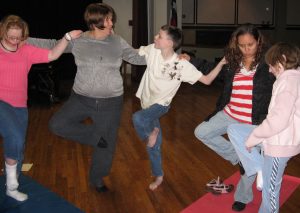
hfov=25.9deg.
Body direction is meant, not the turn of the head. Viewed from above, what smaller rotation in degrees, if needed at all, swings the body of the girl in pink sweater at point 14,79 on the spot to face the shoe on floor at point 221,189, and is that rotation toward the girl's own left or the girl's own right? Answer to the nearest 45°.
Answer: approximately 90° to the girl's own left

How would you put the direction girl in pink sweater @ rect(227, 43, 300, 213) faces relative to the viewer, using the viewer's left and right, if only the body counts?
facing to the left of the viewer

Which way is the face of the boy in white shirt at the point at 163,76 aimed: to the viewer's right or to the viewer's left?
to the viewer's left

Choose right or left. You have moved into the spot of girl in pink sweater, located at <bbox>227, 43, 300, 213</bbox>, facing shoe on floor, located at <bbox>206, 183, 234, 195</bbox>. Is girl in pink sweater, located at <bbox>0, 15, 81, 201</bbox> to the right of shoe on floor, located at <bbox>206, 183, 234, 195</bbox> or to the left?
left

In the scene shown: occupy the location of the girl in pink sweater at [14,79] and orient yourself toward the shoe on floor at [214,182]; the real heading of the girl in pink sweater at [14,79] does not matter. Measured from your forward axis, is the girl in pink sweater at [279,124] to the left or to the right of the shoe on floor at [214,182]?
right
